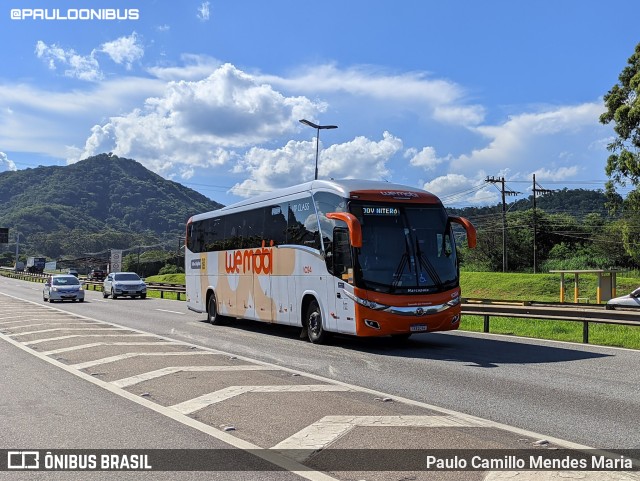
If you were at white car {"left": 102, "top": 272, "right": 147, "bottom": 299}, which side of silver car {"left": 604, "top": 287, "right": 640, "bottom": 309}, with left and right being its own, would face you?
front

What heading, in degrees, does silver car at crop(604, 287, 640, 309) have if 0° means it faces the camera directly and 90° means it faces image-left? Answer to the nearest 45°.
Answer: approximately 90°

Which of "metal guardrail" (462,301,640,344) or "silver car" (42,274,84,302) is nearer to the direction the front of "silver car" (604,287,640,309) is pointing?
the silver car

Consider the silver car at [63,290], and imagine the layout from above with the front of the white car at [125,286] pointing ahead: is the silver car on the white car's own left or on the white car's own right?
on the white car's own right

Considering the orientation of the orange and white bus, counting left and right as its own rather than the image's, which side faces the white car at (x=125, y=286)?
back

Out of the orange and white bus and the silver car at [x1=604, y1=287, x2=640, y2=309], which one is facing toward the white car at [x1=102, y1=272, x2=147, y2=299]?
the silver car

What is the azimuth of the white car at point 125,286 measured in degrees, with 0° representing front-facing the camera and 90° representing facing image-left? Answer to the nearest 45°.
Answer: approximately 315°

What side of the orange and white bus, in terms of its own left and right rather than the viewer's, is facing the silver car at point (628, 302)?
left

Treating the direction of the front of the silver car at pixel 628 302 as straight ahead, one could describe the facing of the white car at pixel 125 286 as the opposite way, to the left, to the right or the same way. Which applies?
the opposite way

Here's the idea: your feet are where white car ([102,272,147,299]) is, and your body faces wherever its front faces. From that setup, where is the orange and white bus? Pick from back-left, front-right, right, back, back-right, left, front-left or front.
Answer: front-right
